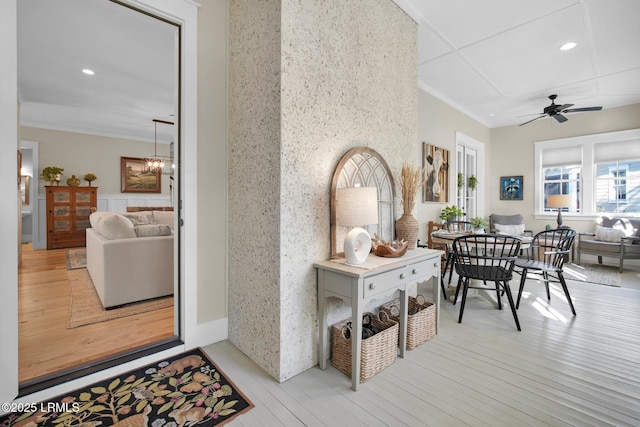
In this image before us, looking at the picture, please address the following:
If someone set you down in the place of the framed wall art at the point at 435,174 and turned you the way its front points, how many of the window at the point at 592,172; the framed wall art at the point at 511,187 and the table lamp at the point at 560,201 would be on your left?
3

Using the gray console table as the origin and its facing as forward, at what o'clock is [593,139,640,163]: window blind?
The window blind is roughly at 9 o'clock from the gray console table.

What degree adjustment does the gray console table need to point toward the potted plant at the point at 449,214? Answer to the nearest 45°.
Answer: approximately 135° to its left

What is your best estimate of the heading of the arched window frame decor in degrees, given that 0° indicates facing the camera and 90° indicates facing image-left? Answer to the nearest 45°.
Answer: approximately 315°

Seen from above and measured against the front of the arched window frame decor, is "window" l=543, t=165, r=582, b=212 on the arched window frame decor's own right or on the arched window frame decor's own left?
on the arched window frame decor's own left

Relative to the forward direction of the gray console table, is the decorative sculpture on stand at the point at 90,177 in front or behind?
behind

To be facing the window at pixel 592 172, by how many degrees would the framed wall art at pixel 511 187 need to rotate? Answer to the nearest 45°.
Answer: approximately 90° to its left

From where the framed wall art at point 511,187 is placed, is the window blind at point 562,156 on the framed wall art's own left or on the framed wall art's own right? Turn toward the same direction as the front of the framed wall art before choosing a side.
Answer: on the framed wall art's own left

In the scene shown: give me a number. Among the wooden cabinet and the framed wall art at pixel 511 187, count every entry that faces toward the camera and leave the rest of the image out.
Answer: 2

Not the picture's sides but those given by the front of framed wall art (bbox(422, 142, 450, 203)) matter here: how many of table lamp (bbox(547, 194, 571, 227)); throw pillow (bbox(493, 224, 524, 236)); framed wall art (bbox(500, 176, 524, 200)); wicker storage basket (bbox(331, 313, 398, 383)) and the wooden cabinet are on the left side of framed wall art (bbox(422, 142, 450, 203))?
3
